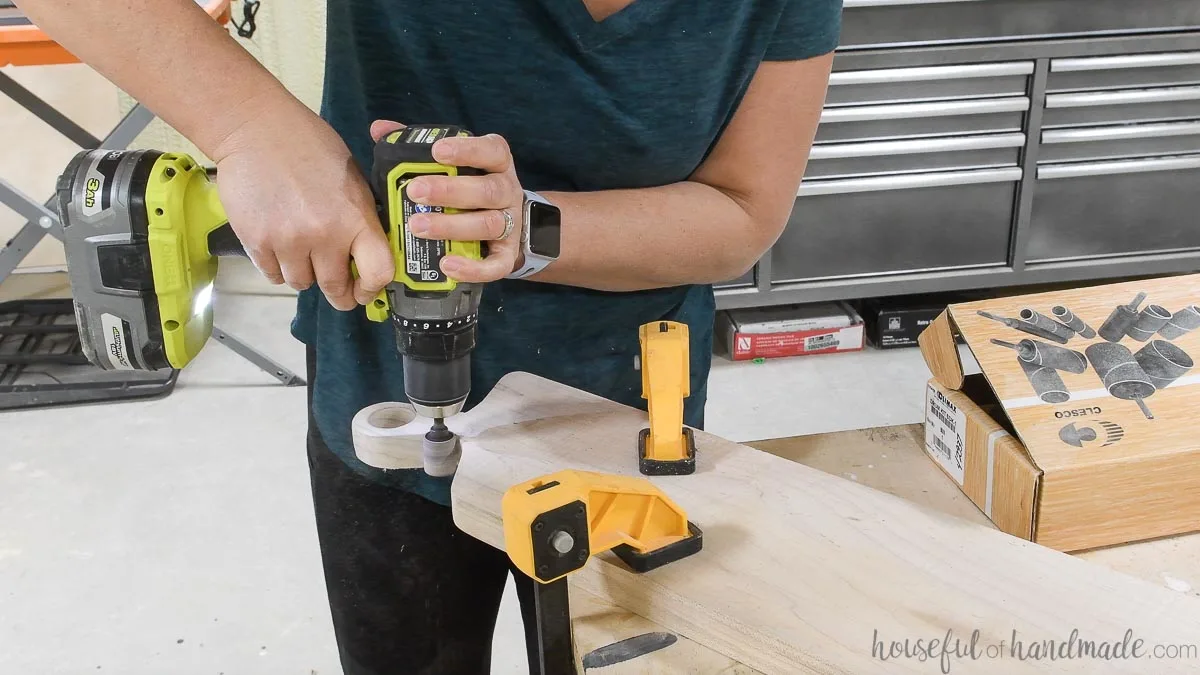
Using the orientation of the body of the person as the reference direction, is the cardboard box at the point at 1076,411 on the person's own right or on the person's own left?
on the person's own left

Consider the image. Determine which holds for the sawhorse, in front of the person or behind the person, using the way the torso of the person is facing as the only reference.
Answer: behind

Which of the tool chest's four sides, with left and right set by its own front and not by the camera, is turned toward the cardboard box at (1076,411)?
front

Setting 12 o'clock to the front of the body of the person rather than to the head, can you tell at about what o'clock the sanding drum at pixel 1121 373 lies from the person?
The sanding drum is roughly at 9 o'clock from the person.

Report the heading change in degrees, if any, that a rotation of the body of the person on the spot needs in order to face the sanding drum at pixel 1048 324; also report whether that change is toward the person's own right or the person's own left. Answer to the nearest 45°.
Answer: approximately 90° to the person's own left

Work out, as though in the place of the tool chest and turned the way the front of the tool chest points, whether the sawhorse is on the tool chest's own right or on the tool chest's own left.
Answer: on the tool chest's own right

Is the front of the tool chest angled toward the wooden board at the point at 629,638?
yes

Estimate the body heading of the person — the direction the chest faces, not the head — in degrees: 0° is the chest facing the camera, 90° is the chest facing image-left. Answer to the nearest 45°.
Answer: approximately 0°

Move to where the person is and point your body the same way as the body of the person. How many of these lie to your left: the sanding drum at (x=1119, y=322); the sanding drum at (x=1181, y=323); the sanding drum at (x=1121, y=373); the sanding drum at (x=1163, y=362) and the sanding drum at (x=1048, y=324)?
5

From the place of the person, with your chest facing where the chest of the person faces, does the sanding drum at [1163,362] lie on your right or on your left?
on your left

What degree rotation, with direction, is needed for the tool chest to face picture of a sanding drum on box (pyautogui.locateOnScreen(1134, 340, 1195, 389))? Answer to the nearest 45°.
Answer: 0° — it already faces it

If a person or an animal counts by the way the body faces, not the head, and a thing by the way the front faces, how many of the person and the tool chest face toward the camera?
2

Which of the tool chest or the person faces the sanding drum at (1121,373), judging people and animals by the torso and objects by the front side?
the tool chest

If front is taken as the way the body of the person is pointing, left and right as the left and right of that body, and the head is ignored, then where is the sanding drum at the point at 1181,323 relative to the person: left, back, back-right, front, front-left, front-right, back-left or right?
left

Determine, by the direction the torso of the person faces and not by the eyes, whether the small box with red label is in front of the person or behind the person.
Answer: behind
